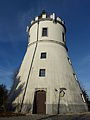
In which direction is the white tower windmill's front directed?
toward the camera
